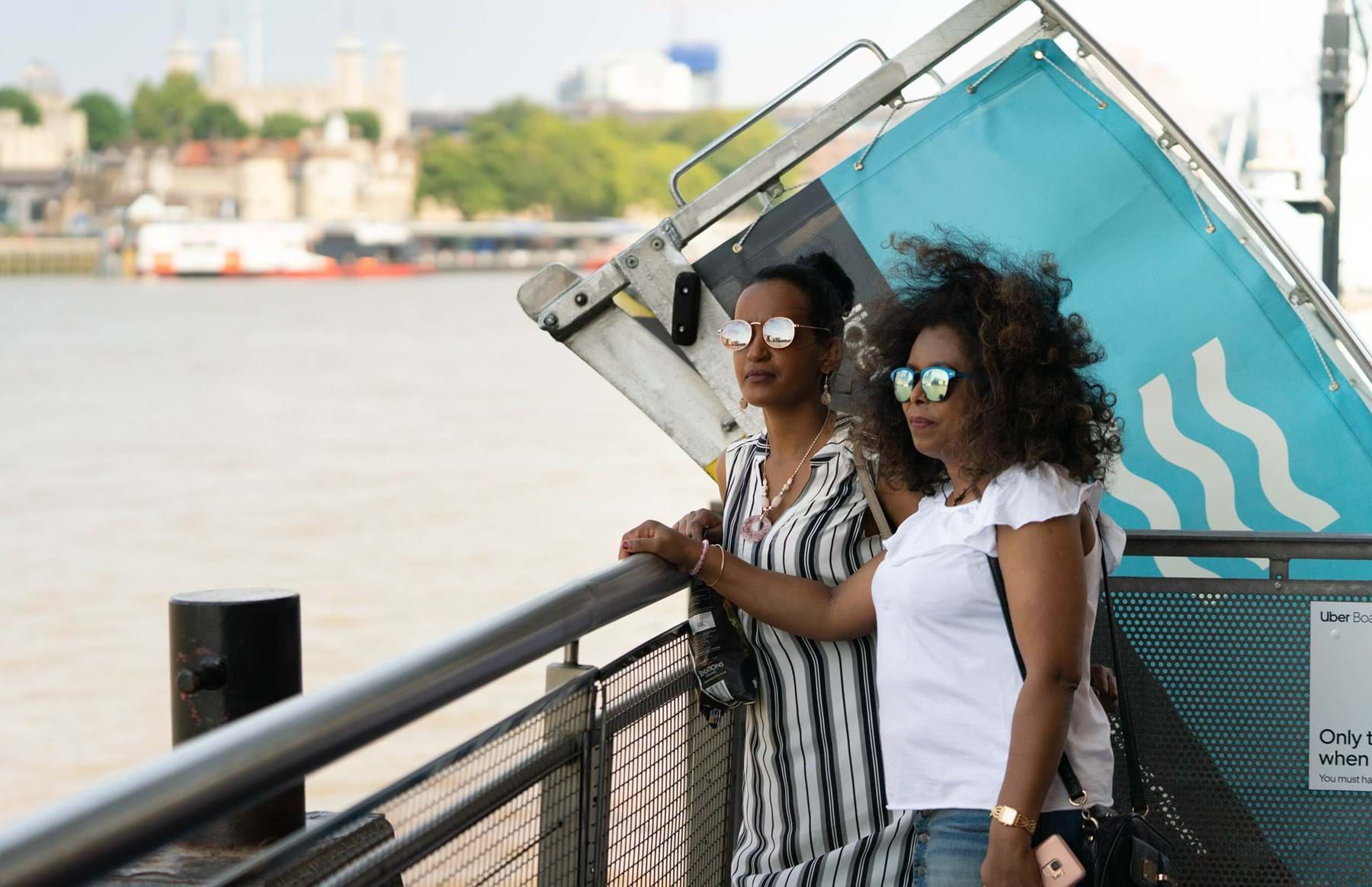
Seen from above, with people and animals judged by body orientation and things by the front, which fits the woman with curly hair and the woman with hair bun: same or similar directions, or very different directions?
same or similar directions

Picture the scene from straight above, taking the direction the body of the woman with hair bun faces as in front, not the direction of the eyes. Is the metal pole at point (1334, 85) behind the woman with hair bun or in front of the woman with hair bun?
behind

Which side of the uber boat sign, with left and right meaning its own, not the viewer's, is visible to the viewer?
front

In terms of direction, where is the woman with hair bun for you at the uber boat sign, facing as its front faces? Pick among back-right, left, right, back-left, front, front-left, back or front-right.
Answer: front-right

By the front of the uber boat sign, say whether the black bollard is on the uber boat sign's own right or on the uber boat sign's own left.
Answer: on the uber boat sign's own right

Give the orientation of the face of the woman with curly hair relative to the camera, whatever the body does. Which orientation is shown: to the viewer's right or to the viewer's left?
to the viewer's left

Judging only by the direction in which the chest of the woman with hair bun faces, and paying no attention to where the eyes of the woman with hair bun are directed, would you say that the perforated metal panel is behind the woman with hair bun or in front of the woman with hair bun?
behind

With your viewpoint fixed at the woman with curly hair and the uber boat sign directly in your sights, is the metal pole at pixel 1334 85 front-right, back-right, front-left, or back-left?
front-left

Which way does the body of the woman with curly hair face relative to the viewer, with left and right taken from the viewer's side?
facing the viewer and to the left of the viewer

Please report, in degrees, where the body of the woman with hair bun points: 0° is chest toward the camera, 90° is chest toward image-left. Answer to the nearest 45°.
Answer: approximately 45°

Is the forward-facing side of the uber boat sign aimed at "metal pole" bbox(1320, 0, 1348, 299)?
no

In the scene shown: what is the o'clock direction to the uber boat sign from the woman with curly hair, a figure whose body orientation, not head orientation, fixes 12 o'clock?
The uber boat sign is roughly at 6 o'clock from the woman with curly hair.

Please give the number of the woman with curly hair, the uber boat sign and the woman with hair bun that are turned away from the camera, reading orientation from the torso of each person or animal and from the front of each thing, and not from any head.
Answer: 0

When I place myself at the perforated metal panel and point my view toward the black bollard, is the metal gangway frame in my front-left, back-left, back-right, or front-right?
front-right

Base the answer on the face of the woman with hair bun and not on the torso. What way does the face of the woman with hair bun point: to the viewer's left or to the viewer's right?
to the viewer's left

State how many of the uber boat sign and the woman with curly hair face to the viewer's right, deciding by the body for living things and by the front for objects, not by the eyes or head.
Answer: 0

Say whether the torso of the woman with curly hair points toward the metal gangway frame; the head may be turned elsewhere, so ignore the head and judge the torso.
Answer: no
